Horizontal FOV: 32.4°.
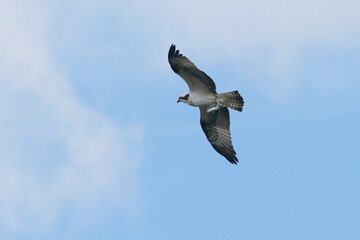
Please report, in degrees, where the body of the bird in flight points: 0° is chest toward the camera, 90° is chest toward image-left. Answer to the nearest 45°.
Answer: approximately 90°
